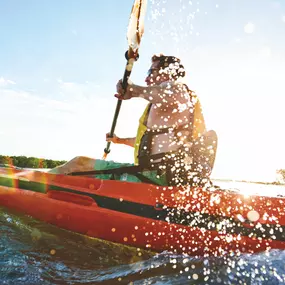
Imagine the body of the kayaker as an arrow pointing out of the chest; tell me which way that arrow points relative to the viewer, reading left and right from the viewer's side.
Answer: facing to the left of the viewer

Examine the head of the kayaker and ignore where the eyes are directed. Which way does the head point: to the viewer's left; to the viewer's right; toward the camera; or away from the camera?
to the viewer's left
